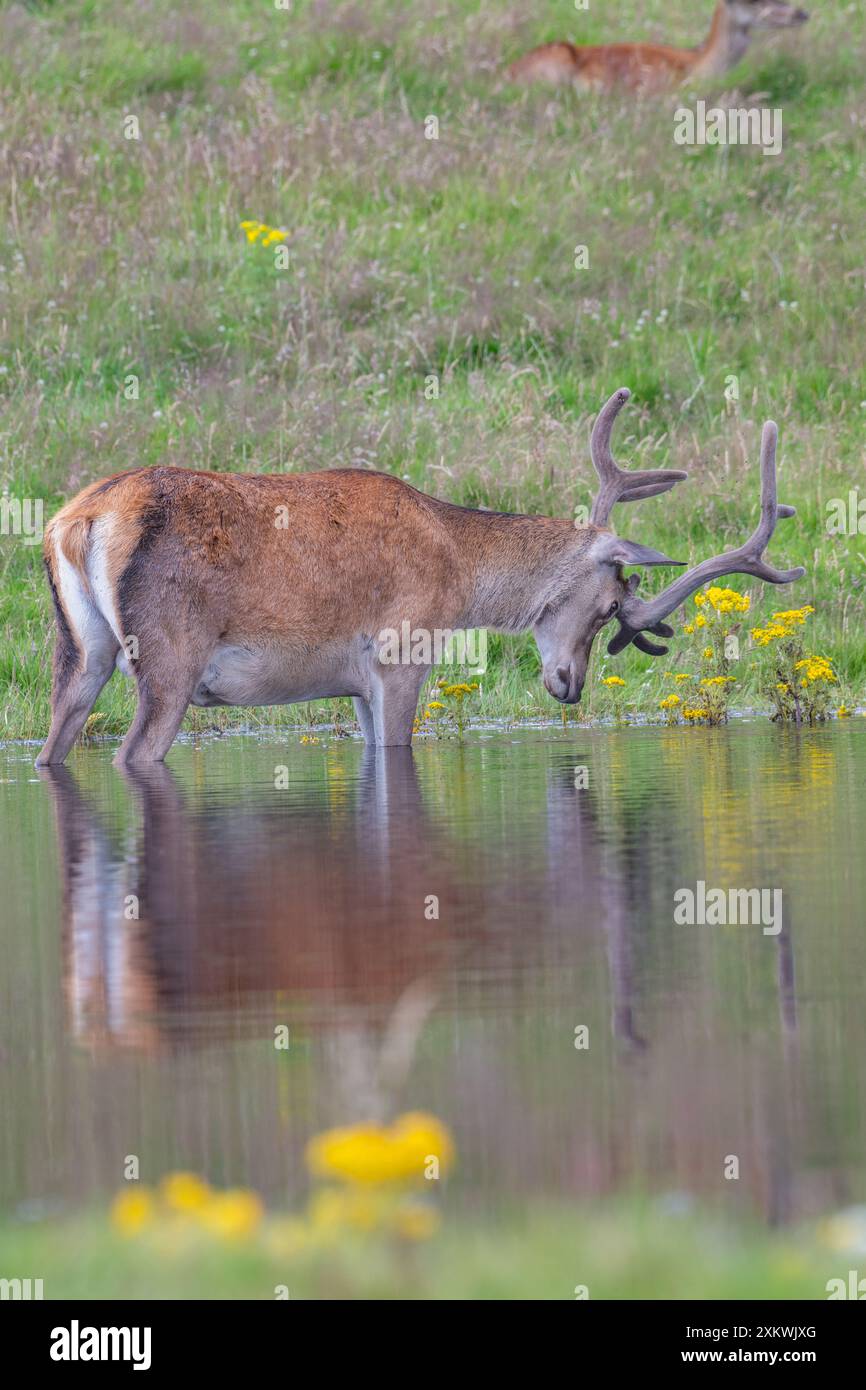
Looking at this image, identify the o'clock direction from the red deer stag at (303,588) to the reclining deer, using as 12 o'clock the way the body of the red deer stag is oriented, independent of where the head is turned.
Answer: The reclining deer is roughly at 11 o'clock from the red deer stag.

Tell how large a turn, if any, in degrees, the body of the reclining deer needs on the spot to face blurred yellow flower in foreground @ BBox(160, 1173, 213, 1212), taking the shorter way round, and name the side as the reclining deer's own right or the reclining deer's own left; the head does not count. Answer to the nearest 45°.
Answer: approximately 90° to the reclining deer's own right

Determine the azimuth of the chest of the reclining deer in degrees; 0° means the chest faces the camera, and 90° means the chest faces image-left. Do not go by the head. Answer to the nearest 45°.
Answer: approximately 270°

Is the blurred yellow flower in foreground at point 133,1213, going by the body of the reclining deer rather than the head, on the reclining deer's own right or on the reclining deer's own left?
on the reclining deer's own right

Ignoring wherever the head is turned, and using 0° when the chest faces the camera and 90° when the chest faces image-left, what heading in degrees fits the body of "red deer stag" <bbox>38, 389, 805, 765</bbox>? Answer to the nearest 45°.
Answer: approximately 225°

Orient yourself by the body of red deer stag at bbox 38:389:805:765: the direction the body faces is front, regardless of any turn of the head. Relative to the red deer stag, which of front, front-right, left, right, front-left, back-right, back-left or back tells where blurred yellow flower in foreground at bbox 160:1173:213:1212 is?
back-right

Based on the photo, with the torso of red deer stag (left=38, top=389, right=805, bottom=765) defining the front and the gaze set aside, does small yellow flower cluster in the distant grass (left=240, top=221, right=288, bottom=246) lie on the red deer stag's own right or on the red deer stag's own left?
on the red deer stag's own left

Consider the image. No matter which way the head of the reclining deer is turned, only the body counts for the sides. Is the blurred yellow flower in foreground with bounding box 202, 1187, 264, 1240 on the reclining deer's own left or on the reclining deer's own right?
on the reclining deer's own right

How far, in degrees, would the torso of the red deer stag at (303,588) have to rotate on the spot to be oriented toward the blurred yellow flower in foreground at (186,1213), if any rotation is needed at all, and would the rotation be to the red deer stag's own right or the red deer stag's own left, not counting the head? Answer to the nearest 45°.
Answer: approximately 135° to the red deer stag's own right
